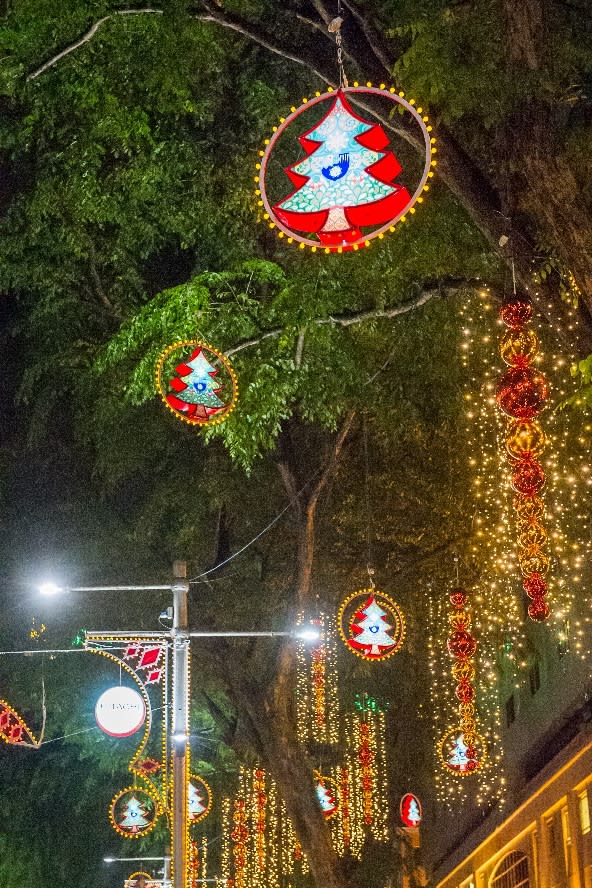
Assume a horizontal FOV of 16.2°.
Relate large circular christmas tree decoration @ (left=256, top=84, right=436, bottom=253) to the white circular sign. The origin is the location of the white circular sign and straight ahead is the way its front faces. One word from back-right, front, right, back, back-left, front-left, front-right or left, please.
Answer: front

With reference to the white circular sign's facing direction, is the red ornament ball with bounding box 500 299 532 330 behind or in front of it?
in front

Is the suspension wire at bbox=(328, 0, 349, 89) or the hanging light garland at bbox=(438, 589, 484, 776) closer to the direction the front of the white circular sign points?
the suspension wire

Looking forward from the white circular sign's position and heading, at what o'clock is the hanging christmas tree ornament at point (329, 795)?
The hanging christmas tree ornament is roughly at 7 o'clock from the white circular sign.

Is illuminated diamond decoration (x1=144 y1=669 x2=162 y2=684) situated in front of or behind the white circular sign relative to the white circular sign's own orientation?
behind

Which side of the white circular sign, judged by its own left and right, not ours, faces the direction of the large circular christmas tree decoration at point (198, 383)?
front

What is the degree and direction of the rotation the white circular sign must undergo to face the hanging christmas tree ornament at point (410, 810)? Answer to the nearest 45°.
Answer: approximately 135° to its left

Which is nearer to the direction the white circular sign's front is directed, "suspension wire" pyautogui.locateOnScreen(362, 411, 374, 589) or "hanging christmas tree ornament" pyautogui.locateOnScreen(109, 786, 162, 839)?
the suspension wire

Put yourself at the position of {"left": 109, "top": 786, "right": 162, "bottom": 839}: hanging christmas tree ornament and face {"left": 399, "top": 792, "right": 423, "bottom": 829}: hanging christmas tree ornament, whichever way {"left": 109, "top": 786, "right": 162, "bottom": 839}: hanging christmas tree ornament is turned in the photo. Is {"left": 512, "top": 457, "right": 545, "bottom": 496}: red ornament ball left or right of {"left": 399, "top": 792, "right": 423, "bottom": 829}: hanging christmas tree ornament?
right

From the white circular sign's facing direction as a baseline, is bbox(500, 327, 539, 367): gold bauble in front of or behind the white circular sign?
in front

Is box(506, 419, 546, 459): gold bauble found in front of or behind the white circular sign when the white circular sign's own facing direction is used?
in front

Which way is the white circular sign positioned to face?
toward the camera
